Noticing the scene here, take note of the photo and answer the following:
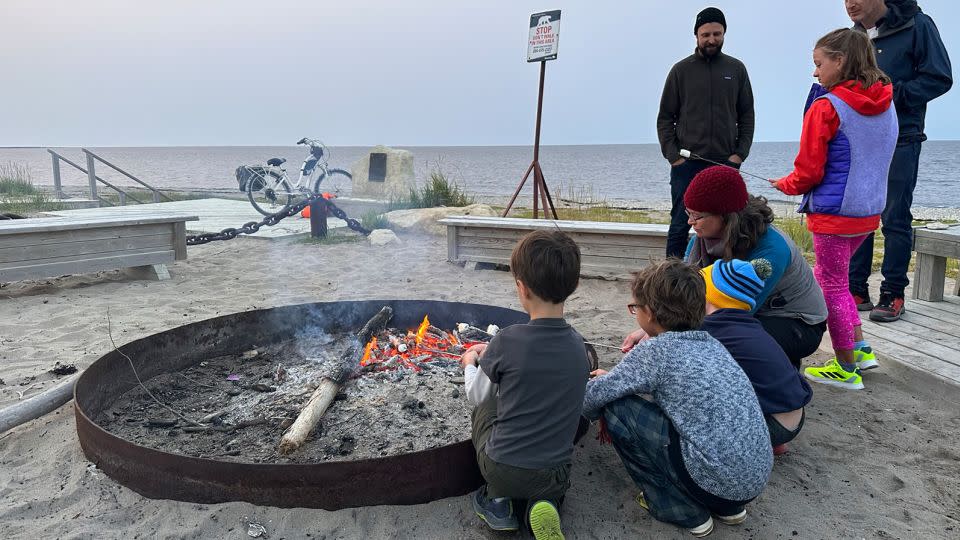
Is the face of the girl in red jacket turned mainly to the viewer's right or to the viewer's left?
to the viewer's left

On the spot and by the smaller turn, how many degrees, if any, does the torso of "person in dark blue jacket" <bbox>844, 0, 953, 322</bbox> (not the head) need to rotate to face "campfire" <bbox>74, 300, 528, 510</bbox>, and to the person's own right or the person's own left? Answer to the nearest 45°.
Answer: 0° — they already face it

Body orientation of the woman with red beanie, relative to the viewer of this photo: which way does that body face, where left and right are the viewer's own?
facing to the left of the viewer

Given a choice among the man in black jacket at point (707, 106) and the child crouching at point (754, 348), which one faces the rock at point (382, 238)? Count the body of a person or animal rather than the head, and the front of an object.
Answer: the child crouching

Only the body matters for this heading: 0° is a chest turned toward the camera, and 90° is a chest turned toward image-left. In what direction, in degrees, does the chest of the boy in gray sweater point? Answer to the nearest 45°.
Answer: approximately 135°

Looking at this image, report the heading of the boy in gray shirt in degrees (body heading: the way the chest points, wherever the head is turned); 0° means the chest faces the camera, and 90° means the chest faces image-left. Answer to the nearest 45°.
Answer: approximately 135°

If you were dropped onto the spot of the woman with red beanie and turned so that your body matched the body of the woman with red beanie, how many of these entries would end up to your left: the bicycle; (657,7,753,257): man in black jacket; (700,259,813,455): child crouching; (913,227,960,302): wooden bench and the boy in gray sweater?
2

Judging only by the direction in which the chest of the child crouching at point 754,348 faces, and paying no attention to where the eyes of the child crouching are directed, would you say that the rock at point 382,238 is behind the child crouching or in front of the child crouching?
in front

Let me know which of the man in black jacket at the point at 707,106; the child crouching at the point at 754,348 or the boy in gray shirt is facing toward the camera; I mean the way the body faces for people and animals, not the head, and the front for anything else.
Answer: the man in black jacket

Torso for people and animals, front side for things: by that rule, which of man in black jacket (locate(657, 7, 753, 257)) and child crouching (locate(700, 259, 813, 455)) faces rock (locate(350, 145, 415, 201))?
the child crouching

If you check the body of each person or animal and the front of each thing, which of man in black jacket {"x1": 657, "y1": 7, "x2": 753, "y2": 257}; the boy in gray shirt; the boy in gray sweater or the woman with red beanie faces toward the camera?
the man in black jacket

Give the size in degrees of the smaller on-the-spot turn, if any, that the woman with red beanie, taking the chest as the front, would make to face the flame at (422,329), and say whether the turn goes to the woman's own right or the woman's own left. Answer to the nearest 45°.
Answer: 0° — they already face it

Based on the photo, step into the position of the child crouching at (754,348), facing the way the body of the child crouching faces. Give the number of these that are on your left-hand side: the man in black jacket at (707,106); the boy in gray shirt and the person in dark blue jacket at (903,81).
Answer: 1

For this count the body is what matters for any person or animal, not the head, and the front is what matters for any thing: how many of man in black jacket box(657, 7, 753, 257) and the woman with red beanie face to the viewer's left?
1

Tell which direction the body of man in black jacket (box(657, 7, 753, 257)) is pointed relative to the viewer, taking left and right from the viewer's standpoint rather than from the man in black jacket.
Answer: facing the viewer

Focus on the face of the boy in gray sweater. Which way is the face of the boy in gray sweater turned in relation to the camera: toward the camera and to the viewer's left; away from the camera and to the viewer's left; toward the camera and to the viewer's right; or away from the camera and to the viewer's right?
away from the camera and to the viewer's left
